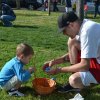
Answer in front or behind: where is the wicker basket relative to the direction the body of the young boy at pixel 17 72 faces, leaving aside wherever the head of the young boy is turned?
in front

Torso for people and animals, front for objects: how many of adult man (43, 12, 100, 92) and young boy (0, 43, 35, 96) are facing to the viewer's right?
1

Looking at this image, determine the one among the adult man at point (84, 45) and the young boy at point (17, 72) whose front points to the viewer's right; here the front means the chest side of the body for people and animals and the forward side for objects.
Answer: the young boy

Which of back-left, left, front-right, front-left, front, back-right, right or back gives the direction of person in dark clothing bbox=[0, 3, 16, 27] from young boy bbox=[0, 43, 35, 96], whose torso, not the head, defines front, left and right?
left

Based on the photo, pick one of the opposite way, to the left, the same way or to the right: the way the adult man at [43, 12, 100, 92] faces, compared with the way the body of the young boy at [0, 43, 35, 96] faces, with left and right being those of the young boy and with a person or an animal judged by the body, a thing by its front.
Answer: the opposite way

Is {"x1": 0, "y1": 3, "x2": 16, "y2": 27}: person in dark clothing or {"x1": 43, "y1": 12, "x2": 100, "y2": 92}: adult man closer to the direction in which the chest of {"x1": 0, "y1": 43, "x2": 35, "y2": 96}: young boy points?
the adult man

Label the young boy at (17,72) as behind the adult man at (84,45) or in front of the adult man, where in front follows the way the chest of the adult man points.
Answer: in front

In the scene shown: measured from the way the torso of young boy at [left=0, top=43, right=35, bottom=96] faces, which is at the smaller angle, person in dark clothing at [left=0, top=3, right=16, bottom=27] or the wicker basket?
the wicker basket

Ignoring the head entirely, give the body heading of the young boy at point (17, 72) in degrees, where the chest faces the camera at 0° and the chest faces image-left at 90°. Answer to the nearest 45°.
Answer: approximately 270°

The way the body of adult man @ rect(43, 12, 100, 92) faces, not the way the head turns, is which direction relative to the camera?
to the viewer's left
